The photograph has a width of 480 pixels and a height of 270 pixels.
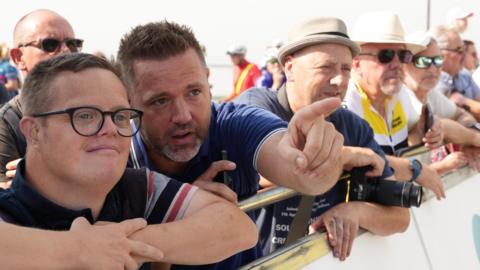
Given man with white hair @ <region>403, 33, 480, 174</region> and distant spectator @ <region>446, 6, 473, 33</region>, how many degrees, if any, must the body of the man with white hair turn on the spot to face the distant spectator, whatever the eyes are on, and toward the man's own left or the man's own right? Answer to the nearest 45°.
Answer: approximately 135° to the man's own left

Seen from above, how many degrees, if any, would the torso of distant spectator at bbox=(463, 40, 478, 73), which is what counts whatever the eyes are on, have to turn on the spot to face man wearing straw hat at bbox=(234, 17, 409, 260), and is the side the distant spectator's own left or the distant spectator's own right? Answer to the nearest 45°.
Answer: approximately 45° to the distant spectator's own right

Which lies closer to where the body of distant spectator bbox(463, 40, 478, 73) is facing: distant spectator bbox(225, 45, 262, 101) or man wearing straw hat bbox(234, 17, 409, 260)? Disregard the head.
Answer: the man wearing straw hat

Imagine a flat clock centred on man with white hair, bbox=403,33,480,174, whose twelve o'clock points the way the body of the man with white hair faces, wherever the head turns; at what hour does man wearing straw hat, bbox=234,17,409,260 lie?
The man wearing straw hat is roughly at 2 o'clock from the man with white hair.

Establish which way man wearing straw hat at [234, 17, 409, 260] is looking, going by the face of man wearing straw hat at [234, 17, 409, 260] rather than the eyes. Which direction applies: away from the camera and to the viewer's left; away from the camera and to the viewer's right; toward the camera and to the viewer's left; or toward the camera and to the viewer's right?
toward the camera and to the viewer's right

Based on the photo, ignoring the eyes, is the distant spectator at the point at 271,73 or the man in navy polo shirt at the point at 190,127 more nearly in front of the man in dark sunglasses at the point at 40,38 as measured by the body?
the man in navy polo shirt

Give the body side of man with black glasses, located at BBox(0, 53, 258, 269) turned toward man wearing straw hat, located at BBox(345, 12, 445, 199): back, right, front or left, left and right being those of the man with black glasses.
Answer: left

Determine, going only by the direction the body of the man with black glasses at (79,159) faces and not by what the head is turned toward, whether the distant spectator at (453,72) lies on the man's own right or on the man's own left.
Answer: on the man's own left

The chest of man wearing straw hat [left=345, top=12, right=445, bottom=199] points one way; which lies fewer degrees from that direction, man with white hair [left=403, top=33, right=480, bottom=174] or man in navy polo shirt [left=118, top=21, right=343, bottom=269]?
the man in navy polo shirt

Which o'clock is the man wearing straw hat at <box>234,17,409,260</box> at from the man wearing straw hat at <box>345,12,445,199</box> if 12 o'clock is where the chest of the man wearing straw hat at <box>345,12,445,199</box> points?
the man wearing straw hat at <box>234,17,409,260</box> is roughly at 2 o'clock from the man wearing straw hat at <box>345,12,445,199</box>.
